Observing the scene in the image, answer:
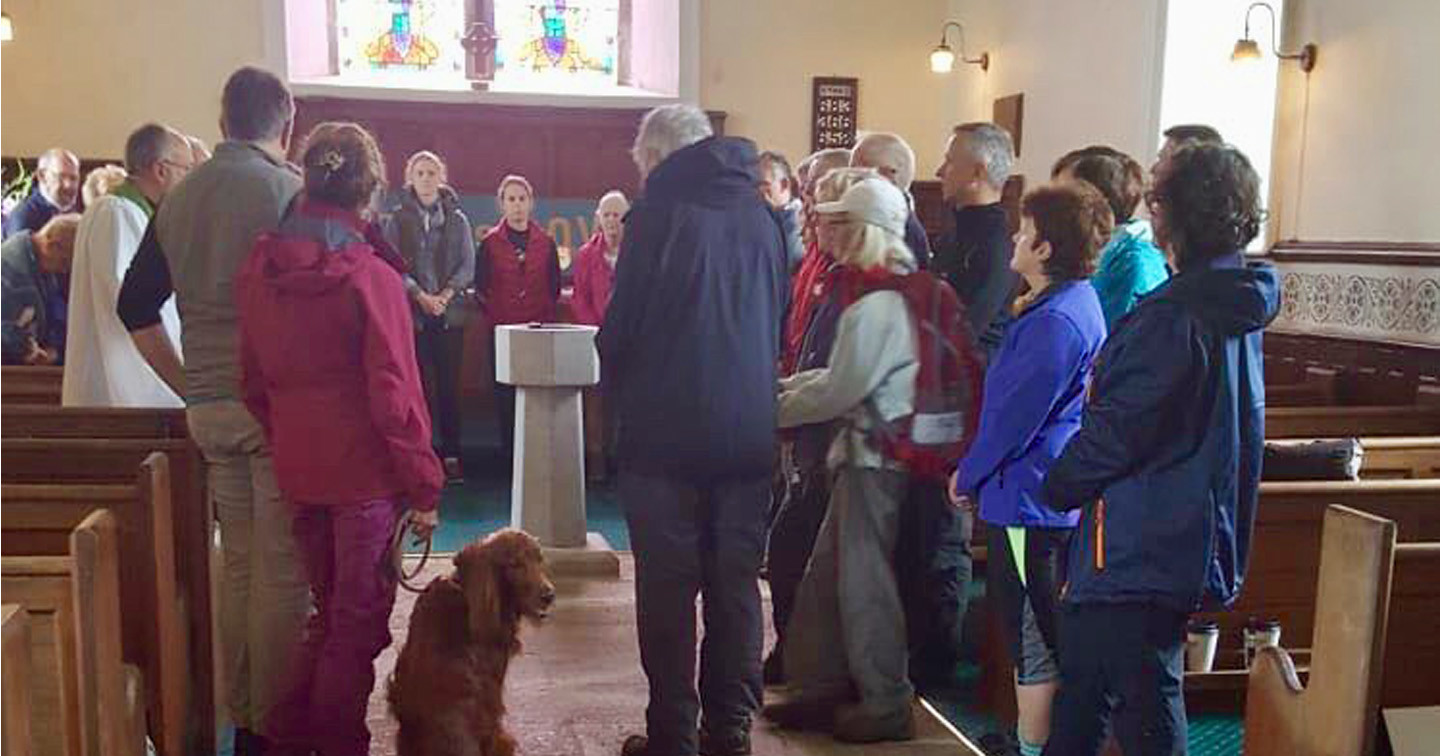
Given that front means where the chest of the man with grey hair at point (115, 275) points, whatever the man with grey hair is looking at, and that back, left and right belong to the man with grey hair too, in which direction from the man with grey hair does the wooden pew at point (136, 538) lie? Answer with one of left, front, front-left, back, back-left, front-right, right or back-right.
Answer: right

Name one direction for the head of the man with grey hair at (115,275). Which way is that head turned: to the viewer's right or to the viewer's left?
to the viewer's right

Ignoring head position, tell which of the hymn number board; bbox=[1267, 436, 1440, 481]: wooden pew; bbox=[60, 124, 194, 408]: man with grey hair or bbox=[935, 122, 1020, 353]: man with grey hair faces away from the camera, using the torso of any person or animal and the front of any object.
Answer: the wooden pew

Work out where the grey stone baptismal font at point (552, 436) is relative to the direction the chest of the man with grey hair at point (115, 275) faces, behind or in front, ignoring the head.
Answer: in front

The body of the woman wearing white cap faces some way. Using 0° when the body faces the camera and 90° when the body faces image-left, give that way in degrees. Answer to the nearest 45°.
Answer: approximately 90°

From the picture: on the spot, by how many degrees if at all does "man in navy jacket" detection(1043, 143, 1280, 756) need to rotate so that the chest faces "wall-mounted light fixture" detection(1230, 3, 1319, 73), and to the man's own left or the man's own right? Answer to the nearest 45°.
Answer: approximately 45° to the man's own right

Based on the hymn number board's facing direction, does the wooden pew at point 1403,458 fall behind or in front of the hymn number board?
in front

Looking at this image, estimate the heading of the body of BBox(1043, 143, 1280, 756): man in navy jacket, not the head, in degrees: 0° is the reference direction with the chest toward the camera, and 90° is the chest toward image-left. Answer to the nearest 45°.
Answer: approximately 135°

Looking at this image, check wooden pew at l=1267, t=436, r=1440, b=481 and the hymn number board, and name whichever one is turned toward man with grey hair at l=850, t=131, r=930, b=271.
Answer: the hymn number board

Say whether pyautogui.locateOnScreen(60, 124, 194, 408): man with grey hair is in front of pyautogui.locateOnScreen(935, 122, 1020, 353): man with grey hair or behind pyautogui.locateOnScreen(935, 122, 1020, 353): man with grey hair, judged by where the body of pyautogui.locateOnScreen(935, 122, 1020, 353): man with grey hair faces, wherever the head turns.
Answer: in front

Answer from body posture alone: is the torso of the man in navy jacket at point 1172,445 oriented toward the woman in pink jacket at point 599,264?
yes

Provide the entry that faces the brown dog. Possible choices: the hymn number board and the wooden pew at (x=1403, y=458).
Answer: the hymn number board

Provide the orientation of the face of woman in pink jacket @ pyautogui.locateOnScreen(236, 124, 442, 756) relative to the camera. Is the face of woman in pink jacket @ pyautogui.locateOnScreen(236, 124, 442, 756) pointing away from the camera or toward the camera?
away from the camera

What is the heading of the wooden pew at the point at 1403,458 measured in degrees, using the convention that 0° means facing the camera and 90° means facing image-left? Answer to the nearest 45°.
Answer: approximately 180°

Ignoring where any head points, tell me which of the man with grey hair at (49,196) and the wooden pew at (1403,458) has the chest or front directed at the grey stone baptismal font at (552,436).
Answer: the man with grey hair

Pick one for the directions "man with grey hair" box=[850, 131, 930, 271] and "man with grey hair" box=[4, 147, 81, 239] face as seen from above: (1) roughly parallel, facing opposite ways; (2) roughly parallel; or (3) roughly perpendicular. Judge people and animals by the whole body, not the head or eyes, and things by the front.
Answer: roughly parallel, facing opposite ways
